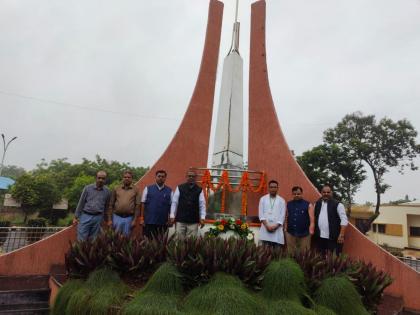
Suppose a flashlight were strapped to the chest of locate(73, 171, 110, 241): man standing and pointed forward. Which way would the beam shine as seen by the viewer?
toward the camera

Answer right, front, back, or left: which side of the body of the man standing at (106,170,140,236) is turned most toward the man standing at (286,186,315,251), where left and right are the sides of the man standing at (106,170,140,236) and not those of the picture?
left

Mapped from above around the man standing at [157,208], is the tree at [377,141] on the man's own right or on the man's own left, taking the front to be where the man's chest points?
on the man's own left

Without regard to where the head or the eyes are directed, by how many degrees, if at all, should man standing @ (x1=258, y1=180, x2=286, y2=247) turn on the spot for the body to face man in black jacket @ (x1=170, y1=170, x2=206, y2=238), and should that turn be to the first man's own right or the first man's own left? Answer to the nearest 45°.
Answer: approximately 90° to the first man's own right

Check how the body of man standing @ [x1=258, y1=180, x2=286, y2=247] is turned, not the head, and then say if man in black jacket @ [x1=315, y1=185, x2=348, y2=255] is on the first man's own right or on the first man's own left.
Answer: on the first man's own left

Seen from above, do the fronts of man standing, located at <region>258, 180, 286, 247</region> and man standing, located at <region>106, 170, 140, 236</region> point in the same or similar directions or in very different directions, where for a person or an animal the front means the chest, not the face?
same or similar directions

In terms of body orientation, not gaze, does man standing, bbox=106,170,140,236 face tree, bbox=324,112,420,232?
no

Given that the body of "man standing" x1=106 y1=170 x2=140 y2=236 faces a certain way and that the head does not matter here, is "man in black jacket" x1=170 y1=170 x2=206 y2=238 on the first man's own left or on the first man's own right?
on the first man's own left

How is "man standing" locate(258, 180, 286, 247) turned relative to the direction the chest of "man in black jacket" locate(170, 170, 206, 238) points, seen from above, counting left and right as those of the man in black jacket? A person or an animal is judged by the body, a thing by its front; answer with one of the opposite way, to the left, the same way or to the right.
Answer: the same way

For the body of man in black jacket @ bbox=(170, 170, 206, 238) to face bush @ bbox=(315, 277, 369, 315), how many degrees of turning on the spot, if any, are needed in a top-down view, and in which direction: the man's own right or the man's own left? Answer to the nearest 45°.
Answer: approximately 45° to the man's own left

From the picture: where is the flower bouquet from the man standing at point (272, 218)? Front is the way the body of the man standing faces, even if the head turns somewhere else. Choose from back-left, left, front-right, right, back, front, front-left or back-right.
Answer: back-right

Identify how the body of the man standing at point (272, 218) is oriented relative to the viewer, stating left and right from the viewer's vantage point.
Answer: facing the viewer

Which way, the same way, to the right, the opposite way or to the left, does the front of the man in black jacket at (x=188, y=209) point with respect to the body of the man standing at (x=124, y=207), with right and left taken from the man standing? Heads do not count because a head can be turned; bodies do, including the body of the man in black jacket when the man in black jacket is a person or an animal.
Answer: the same way

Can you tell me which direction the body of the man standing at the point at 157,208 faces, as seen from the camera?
toward the camera

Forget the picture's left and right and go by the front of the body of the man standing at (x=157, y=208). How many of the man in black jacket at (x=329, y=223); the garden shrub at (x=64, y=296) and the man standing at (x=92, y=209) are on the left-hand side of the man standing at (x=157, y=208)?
1

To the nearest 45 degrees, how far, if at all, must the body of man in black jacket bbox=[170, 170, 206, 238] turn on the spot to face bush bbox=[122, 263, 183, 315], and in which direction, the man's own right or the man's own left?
0° — they already face it

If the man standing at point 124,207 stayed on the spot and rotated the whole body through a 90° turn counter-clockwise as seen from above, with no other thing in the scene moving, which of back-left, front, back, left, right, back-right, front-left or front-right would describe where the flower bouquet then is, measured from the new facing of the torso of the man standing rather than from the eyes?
front
